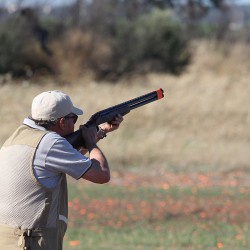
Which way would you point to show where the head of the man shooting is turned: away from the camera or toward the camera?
away from the camera

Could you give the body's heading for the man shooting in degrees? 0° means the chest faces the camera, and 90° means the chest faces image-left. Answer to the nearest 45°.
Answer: approximately 225°
